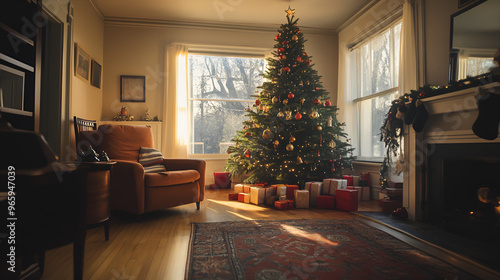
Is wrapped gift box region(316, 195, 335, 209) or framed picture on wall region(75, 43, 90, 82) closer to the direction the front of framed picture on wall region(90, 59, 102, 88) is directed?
the wrapped gift box

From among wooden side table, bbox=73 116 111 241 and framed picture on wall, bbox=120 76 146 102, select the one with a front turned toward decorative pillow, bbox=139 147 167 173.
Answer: the framed picture on wall

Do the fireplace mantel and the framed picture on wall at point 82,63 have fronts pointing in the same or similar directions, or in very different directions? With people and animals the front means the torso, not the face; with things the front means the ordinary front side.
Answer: very different directions

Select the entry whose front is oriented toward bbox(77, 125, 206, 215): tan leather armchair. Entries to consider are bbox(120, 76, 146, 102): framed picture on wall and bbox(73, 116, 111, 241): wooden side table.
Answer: the framed picture on wall

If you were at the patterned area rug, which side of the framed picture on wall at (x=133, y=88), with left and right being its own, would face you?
front

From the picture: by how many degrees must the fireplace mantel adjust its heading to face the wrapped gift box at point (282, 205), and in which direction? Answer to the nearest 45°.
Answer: approximately 45° to its right

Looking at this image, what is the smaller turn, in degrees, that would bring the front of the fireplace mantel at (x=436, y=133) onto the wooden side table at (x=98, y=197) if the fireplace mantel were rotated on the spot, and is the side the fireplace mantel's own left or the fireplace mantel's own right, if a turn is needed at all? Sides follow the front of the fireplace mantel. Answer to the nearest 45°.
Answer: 0° — it already faces it
